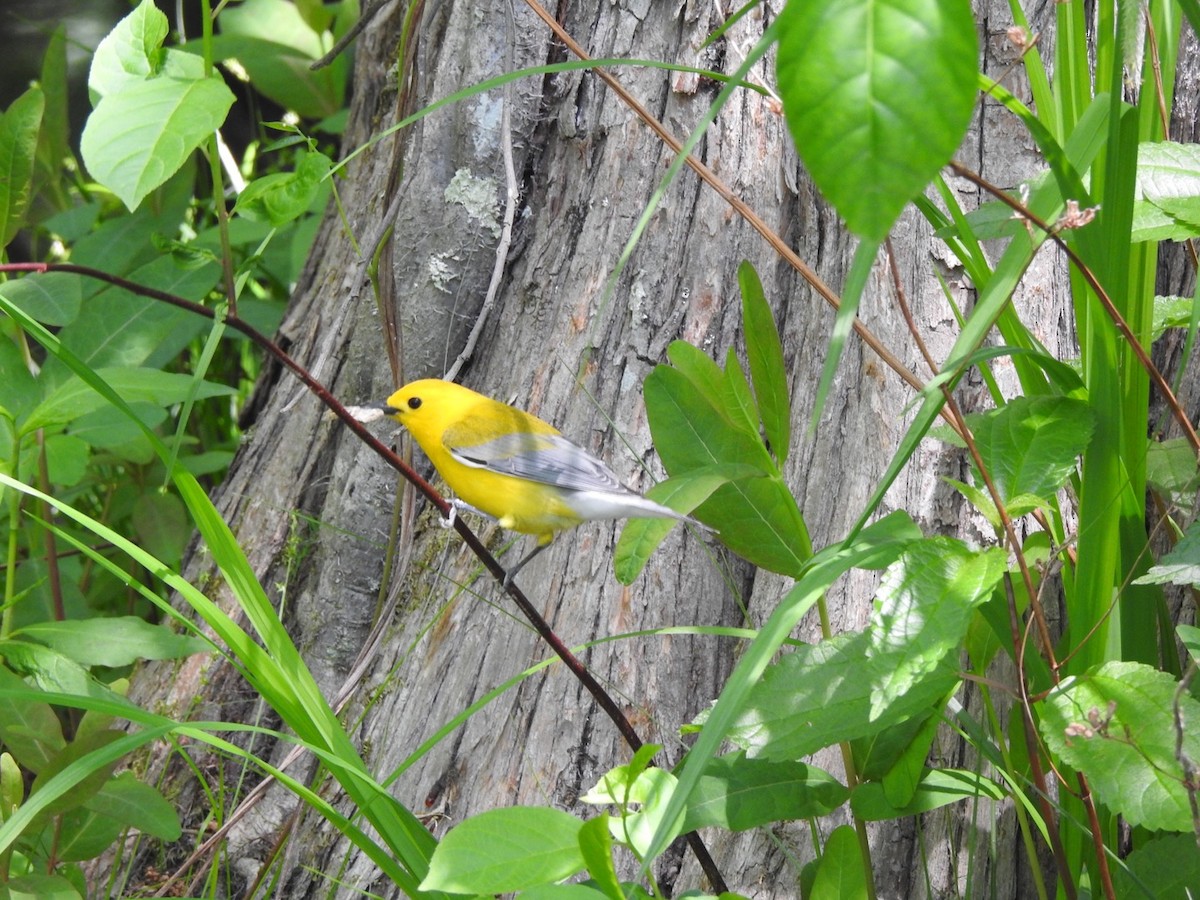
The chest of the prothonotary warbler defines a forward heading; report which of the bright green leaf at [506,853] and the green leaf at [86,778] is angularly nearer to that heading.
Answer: the green leaf

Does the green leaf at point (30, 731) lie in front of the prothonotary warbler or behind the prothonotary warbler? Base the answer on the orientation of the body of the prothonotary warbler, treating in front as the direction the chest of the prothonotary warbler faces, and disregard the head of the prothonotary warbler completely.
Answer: in front

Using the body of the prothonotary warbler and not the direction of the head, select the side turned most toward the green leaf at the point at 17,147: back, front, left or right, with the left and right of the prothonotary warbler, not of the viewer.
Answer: front

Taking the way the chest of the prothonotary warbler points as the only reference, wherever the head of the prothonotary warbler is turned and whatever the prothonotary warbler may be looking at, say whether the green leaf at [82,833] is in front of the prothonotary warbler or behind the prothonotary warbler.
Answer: in front

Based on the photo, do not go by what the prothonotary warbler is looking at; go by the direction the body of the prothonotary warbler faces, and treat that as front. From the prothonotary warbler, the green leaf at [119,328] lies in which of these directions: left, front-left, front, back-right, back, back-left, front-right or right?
front-right

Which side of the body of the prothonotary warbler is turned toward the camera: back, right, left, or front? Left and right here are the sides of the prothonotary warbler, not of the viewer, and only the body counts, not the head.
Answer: left

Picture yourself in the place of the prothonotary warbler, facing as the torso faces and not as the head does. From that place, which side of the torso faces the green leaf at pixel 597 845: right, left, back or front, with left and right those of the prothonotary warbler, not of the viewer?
left

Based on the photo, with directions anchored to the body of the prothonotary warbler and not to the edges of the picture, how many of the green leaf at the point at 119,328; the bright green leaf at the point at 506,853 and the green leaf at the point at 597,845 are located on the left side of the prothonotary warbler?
2
